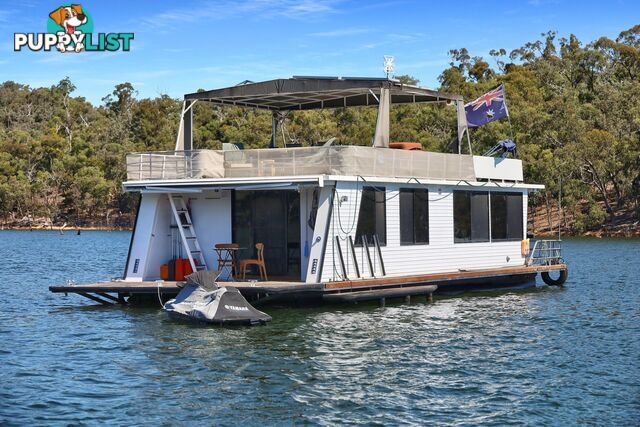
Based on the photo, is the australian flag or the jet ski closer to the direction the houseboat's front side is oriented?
the jet ski

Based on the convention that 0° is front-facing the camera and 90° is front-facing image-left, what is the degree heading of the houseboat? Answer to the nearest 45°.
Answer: approximately 45°

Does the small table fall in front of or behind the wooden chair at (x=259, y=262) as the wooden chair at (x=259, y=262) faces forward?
in front

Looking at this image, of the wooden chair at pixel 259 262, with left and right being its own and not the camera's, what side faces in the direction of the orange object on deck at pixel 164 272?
front

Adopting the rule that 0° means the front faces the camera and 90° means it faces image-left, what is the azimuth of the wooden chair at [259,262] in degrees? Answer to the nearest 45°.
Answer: approximately 90°

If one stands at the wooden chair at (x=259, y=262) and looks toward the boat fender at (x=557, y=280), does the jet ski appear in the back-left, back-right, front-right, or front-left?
back-right

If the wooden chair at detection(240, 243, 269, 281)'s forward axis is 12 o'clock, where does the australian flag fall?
The australian flag is roughly at 5 o'clock from the wooden chair.

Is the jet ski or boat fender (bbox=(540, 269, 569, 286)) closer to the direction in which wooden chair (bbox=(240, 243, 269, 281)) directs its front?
the jet ski
